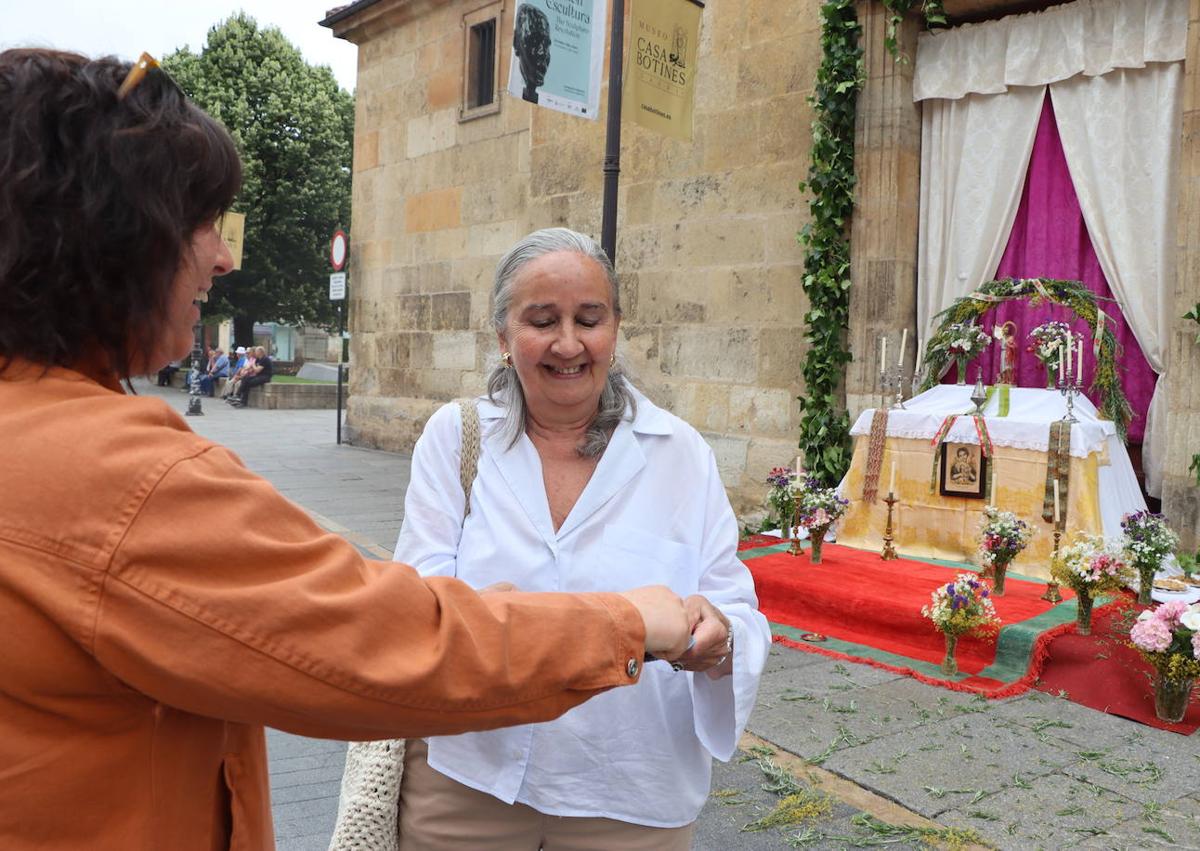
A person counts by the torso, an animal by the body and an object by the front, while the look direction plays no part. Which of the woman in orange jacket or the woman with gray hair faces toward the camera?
the woman with gray hair

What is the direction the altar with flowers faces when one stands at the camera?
facing the viewer and to the left of the viewer

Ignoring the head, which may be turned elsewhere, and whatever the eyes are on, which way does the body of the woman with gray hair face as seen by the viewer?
toward the camera

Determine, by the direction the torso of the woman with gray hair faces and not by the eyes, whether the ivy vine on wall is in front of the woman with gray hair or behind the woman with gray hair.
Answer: behind

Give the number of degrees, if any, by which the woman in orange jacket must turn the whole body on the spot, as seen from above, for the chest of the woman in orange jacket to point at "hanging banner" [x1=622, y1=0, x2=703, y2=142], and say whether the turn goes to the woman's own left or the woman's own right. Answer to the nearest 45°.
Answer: approximately 45° to the woman's own left

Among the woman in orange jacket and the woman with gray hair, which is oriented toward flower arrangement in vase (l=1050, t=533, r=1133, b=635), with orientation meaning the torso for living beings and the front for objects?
the woman in orange jacket

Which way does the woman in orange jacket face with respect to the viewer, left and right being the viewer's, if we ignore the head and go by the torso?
facing away from the viewer and to the right of the viewer

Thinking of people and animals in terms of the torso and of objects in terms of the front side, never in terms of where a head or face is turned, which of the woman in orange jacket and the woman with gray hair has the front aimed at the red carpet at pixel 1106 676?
the woman in orange jacket

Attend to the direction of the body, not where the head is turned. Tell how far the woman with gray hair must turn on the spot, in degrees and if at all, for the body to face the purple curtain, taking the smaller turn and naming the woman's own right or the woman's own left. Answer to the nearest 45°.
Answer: approximately 135° to the woman's own left

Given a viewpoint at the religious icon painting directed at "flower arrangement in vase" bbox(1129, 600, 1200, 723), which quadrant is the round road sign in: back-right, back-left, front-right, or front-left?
back-right

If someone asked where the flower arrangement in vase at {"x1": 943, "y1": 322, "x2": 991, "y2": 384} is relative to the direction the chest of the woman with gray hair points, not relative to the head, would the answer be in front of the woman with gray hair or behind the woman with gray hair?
behind

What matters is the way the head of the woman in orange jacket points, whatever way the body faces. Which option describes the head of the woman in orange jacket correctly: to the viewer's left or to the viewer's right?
to the viewer's right

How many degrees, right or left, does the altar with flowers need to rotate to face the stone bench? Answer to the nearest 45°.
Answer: approximately 90° to its right

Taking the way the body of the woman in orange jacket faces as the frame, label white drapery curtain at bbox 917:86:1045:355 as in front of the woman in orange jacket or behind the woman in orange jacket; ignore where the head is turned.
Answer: in front

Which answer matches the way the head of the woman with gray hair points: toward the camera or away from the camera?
toward the camera

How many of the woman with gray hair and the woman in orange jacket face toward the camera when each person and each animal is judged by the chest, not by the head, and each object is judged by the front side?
1
